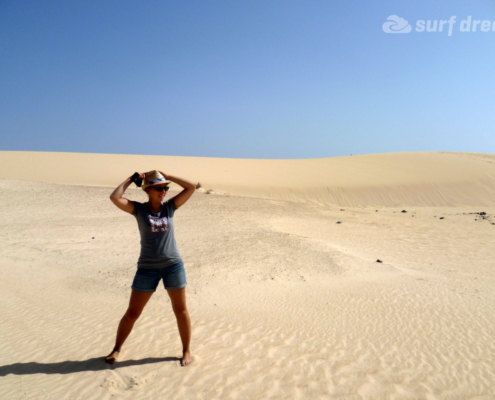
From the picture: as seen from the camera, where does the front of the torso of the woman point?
toward the camera
